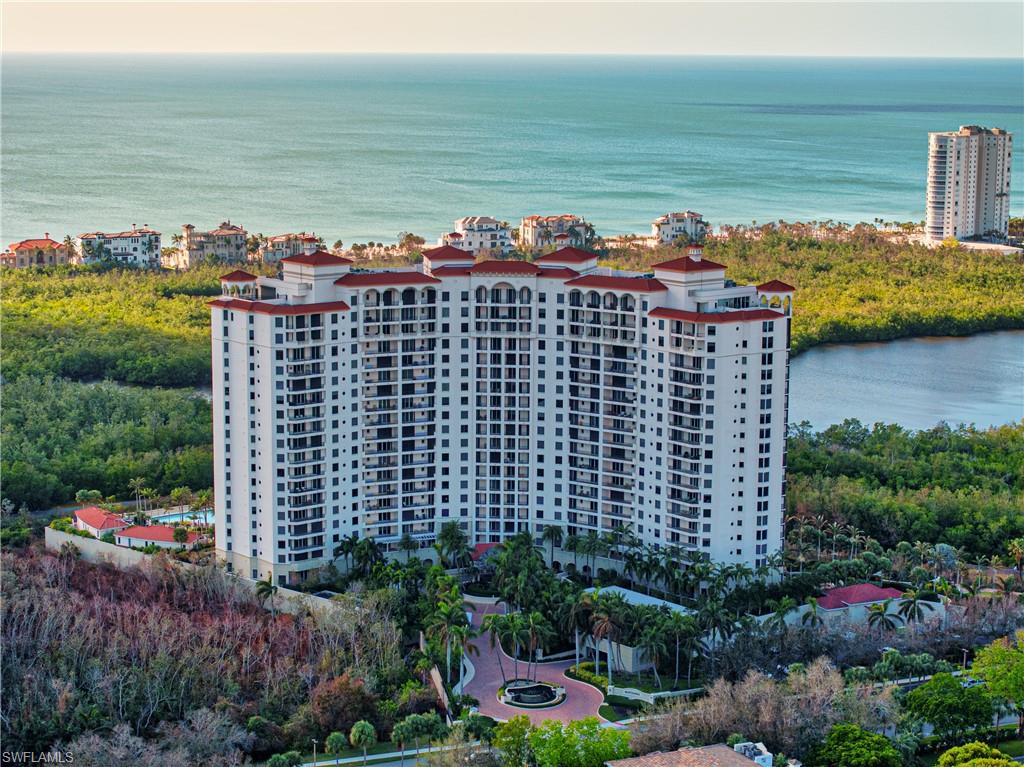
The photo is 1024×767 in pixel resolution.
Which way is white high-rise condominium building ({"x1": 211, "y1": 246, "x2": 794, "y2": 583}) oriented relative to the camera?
toward the camera

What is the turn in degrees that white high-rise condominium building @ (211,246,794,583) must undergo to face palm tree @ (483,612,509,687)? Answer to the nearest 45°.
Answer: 0° — it already faces it

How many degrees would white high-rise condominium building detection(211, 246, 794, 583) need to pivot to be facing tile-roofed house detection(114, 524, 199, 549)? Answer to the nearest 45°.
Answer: approximately 90° to its right

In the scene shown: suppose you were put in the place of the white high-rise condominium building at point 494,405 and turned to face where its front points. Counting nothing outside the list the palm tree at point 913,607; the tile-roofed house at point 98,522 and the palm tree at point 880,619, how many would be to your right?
1

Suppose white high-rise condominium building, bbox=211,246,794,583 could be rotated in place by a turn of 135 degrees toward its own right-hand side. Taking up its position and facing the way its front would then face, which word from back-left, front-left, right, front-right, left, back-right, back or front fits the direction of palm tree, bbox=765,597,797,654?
back

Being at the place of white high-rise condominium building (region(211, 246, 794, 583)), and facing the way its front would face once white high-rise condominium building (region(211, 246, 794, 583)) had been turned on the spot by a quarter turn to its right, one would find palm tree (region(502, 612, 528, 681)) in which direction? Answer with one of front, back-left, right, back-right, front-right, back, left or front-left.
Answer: left

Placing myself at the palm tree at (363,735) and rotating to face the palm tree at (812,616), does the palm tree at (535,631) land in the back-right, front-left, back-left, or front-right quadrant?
front-left

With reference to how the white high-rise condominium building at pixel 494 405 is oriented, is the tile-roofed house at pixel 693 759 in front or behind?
in front

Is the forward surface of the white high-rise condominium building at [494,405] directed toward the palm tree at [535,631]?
yes

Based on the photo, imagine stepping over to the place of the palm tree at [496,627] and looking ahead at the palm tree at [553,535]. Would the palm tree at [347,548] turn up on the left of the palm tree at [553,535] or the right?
left

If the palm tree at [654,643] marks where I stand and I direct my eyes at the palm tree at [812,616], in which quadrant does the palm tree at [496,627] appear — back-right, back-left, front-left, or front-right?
back-left

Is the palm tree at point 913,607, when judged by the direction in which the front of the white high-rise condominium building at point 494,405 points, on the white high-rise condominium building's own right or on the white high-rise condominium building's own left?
on the white high-rise condominium building's own left

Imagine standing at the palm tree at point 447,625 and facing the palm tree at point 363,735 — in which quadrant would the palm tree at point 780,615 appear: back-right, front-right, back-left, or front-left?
back-left

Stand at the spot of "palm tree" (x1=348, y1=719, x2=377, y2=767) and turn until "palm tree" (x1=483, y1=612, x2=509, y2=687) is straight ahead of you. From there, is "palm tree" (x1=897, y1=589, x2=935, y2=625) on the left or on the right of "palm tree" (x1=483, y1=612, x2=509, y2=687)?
right

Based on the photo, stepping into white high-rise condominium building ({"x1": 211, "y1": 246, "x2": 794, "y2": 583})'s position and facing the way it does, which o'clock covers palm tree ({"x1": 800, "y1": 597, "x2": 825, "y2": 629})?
The palm tree is roughly at 10 o'clock from the white high-rise condominium building.

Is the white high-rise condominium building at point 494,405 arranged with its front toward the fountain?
yes

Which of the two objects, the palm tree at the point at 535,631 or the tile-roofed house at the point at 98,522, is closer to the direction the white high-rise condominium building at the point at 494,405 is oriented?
the palm tree
